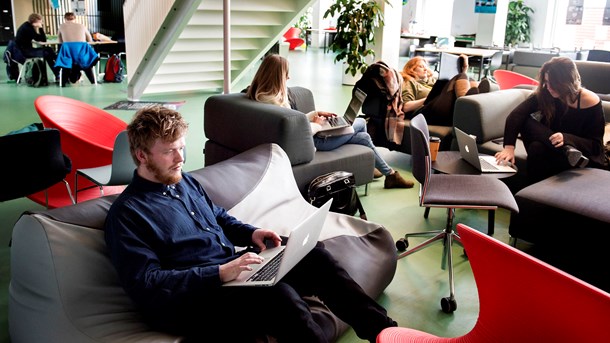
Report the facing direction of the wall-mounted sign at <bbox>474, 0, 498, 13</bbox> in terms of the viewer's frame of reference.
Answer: facing the viewer

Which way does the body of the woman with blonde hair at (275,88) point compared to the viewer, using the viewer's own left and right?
facing to the right of the viewer

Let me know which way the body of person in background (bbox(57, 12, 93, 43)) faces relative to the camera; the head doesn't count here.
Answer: away from the camera

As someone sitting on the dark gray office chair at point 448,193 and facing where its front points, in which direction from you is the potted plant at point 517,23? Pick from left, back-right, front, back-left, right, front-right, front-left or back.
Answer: left

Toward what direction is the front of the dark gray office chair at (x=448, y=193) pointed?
to the viewer's right

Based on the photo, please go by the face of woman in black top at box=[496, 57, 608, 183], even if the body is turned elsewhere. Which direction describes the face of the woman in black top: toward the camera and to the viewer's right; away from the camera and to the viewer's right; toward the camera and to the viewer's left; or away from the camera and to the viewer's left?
toward the camera and to the viewer's left

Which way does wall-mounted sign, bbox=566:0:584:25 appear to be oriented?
toward the camera

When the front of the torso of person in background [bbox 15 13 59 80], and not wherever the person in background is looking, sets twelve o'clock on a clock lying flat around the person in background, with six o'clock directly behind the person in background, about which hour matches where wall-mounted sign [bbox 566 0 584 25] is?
The wall-mounted sign is roughly at 12 o'clock from the person in background.

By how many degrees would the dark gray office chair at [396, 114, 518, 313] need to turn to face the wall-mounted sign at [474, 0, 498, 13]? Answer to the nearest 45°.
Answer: approximately 90° to its left

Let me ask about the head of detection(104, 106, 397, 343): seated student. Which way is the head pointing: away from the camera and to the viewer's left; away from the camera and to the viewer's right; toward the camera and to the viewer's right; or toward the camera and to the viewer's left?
toward the camera and to the viewer's right

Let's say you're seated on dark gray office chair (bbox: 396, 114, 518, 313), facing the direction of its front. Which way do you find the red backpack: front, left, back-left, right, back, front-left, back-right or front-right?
back-left

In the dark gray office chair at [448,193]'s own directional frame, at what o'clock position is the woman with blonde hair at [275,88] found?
The woman with blonde hair is roughly at 7 o'clock from the dark gray office chair.

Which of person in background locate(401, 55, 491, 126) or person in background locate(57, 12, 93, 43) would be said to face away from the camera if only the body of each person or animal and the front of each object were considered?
person in background locate(57, 12, 93, 43)

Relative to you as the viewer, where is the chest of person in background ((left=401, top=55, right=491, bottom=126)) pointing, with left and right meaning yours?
facing to the right of the viewer

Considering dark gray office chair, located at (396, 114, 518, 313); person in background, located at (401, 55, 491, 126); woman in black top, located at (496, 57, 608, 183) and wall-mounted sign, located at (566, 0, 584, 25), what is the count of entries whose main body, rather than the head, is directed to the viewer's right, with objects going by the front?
2
